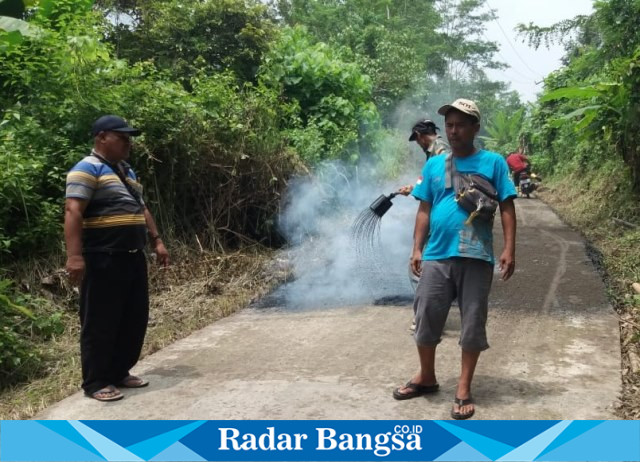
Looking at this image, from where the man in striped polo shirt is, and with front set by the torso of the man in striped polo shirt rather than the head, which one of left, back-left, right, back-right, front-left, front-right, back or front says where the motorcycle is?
left

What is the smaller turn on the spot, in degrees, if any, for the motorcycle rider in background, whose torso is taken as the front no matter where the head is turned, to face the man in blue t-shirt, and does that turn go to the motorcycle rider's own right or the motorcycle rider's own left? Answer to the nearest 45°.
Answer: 0° — they already face them

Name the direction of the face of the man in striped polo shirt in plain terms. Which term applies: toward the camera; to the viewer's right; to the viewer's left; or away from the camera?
to the viewer's right

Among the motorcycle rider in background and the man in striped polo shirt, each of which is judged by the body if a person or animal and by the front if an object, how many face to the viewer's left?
0

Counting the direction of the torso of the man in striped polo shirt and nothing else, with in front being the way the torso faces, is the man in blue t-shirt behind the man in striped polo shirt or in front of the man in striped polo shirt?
in front

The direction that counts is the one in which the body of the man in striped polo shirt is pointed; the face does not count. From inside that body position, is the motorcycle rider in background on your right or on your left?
on your left

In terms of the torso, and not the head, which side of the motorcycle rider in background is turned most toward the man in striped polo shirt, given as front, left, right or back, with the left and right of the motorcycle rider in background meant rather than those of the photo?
back

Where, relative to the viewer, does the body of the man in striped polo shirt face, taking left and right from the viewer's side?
facing the viewer and to the right of the viewer
